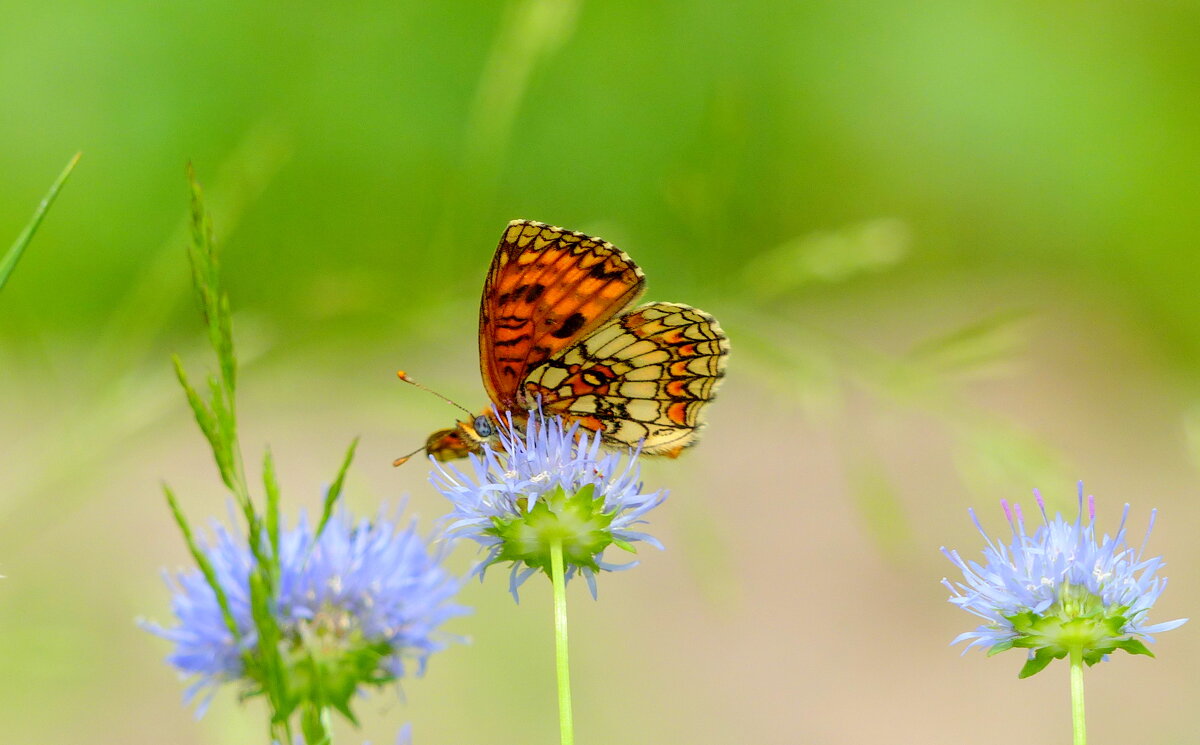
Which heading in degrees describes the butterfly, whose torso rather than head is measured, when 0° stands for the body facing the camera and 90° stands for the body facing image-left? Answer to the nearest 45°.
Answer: approximately 90°

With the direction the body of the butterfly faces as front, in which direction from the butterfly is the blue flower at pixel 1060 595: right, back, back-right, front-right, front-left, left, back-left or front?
back-left
